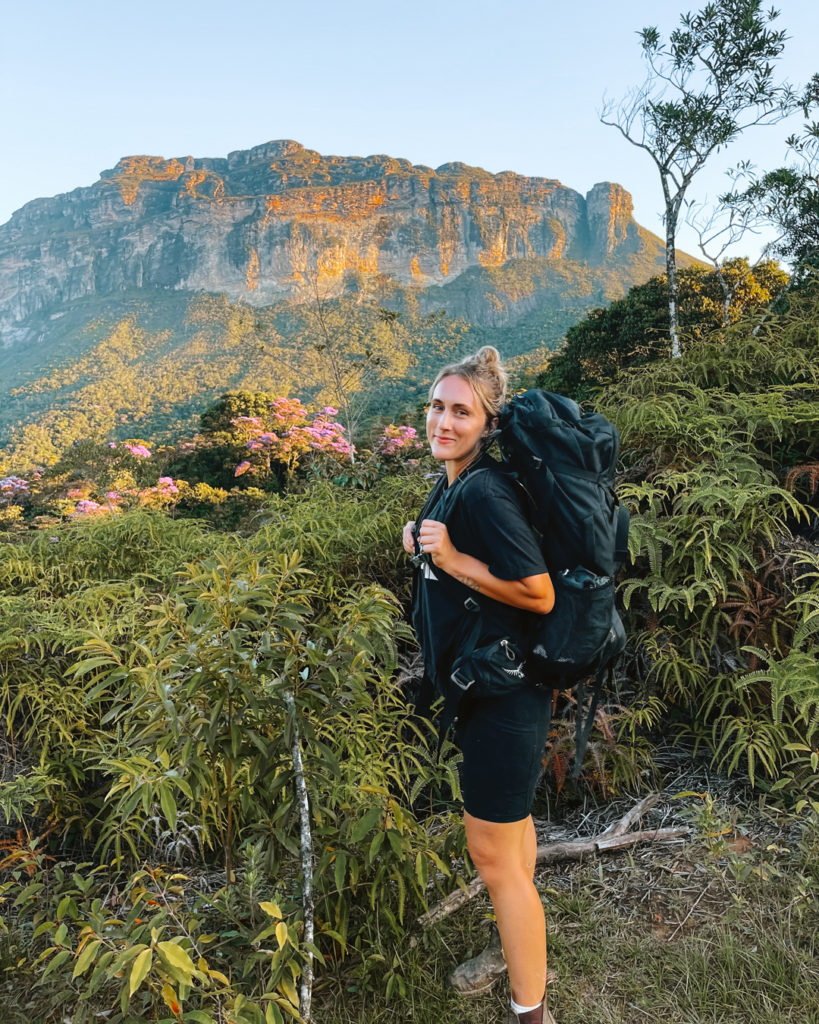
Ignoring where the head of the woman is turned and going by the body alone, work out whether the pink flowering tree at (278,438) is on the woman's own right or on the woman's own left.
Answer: on the woman's own right

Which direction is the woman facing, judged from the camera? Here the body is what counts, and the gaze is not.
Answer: to the viewer's left
